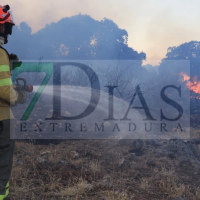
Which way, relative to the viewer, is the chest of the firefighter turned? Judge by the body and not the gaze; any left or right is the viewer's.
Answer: facing to the right of the viewer
